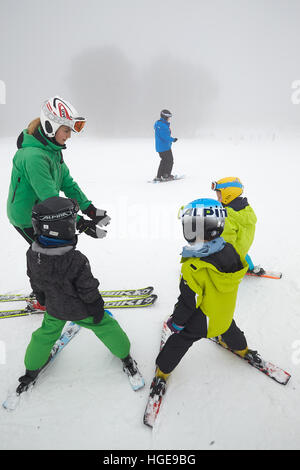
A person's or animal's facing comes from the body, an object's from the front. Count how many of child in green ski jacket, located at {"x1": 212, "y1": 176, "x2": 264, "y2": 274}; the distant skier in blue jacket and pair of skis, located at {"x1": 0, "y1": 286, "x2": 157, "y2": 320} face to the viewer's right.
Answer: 2

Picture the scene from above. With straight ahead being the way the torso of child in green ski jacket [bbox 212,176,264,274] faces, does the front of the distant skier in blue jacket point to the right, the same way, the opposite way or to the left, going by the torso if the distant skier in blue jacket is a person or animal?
the opposite way

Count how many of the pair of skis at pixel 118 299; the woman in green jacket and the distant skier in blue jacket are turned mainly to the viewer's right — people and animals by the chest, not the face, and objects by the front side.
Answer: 3

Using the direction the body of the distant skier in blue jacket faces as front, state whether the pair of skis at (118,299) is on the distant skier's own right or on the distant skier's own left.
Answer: on the distant skier's own right

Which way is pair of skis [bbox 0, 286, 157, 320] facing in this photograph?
to the viewer's right

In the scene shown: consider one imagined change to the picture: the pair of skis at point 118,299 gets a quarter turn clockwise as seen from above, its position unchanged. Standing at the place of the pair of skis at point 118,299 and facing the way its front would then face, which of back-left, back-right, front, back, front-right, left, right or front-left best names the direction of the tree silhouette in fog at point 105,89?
back

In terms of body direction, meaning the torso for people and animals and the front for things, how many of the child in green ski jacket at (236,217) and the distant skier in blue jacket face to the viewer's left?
1

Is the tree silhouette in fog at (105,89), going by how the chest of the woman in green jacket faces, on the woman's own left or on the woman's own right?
on the woman's own left

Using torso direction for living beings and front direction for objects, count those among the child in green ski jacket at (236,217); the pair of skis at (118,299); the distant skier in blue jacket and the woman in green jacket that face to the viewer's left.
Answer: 1

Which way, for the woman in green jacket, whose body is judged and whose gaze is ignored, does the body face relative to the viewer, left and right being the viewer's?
facing to the right of the viewer

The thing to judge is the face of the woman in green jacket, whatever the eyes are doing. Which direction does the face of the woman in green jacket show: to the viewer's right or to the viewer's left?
to the viewer's right

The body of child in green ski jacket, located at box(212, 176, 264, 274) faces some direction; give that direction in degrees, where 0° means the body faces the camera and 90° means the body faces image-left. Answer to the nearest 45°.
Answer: approximately 90°
